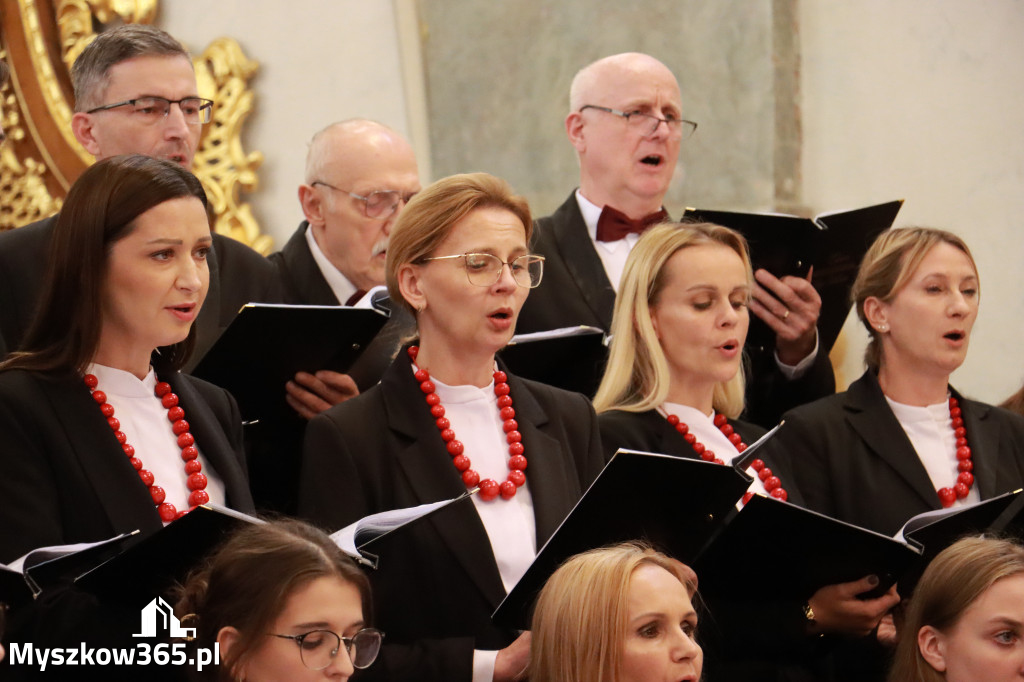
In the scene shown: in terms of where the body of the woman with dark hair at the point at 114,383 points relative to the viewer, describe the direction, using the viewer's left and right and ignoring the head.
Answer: facing the viewer and to the right of the viewer

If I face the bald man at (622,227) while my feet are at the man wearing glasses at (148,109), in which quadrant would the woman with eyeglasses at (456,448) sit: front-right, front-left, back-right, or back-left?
front-right

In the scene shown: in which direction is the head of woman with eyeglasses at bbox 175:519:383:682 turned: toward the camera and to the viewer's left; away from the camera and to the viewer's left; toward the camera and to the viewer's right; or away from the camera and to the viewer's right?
toward the camera and to the viewer's right

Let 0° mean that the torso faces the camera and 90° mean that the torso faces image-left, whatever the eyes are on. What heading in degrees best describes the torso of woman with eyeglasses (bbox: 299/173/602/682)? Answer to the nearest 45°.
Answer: approximately 315°

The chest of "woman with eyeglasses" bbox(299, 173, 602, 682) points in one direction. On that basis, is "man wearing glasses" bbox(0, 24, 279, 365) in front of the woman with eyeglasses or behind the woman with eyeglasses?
behind

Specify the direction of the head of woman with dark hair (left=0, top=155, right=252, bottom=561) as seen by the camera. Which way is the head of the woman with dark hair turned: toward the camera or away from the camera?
toward the camera

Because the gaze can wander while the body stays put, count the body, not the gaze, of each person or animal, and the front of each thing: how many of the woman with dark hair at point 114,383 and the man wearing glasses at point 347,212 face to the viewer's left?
0

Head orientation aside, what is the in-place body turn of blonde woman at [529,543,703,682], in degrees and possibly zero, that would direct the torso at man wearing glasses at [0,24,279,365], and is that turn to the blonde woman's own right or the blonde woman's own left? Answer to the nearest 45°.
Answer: approximately 180°

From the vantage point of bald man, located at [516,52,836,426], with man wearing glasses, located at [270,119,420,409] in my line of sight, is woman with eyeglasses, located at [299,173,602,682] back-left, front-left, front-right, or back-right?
front-left

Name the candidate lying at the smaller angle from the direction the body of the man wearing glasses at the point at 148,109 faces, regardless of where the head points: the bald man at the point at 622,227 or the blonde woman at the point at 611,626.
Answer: the blonde woman

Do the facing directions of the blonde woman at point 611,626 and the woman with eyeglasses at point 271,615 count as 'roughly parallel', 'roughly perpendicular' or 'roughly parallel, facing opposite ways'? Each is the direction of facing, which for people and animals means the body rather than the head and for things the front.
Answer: roughly parallel

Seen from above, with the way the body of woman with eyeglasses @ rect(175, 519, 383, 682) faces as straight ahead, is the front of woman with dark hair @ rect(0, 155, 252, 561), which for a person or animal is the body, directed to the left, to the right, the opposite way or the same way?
the same way

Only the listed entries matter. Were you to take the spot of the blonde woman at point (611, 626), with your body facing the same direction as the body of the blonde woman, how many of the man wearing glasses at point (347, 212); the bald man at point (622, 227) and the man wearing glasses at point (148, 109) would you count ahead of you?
0

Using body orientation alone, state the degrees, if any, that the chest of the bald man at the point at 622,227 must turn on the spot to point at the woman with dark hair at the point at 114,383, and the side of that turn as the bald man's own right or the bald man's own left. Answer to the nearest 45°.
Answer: approximately 90° to the bald man's own right

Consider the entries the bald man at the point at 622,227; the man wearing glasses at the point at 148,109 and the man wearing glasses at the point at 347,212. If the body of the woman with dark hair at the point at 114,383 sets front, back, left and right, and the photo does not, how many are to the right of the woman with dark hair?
0

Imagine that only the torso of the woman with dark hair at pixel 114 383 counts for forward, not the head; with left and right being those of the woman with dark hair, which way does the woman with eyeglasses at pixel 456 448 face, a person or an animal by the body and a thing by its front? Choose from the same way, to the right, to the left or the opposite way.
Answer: the same way

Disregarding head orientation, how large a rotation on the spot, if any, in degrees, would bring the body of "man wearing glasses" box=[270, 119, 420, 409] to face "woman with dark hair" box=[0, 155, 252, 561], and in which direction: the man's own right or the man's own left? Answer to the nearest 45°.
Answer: approximately 45° to the man's own right

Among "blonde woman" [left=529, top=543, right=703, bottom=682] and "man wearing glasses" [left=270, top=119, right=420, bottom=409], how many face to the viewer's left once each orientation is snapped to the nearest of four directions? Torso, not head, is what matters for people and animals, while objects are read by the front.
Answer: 0

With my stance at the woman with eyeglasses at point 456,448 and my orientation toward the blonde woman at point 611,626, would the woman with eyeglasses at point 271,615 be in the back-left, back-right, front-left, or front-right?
front-right

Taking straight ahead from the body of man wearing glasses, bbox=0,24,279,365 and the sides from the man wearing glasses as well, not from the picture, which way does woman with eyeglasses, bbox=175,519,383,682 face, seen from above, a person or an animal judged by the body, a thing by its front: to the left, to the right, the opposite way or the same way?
the same way

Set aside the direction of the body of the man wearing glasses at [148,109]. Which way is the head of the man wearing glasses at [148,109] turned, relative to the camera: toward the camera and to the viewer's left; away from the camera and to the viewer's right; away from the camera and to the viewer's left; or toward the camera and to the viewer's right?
toward the camera and to the viewer's right
